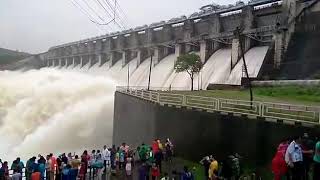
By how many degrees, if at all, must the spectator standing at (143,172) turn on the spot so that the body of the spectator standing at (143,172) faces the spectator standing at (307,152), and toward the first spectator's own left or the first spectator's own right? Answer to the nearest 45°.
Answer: approximately 135° to the first spectator's own right

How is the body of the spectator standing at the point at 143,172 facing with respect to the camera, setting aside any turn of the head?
away from the camera

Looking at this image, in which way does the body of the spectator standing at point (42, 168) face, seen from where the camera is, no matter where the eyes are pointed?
away from the camera

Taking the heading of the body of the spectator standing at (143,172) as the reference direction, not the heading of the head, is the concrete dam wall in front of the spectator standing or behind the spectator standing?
in front

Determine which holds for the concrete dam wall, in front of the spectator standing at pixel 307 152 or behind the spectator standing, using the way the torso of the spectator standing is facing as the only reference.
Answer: in front

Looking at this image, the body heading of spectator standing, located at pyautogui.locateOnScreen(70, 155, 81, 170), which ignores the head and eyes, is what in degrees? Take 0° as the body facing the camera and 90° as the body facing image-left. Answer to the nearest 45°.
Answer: approximately 180°

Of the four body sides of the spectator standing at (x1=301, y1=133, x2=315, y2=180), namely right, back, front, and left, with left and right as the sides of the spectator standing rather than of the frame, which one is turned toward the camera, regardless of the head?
back

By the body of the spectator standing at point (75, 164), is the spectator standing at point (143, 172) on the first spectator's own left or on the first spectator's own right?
on the first spectator's own right
